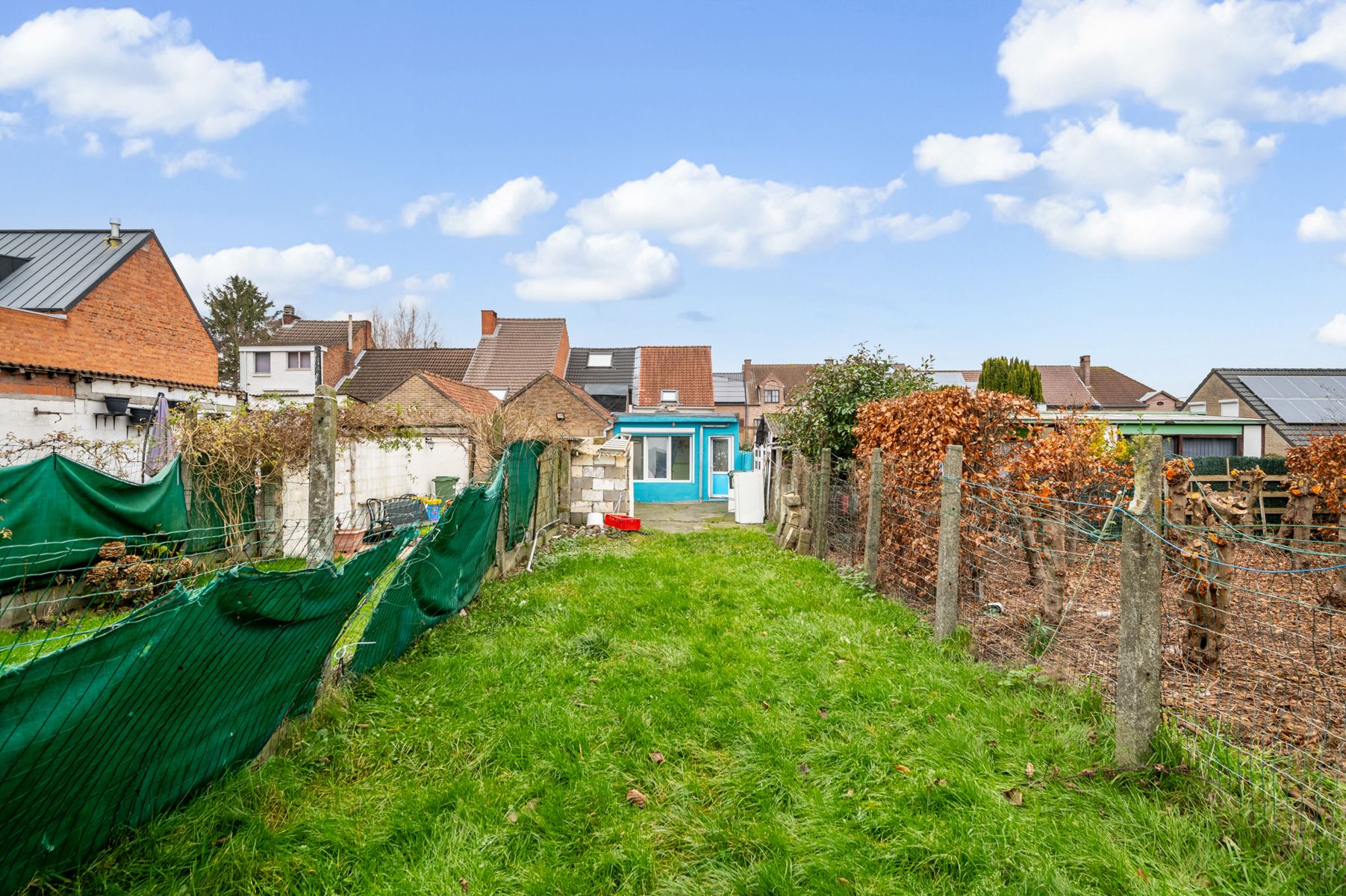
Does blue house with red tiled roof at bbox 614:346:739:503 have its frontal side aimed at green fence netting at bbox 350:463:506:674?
yes

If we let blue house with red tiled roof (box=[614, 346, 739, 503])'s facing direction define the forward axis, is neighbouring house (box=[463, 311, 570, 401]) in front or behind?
behind

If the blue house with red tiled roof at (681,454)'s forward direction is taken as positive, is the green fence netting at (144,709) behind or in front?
in front

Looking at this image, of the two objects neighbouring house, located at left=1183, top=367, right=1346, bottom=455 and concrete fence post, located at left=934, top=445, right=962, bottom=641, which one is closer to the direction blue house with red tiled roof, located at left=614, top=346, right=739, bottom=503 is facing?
the concrete fence post

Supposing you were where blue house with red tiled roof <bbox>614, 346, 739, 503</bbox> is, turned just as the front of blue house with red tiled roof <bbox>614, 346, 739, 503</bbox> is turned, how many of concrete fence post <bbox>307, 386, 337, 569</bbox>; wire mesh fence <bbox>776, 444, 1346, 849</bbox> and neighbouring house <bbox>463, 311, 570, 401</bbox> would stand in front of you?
2

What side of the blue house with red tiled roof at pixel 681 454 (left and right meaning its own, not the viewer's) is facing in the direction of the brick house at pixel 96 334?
right

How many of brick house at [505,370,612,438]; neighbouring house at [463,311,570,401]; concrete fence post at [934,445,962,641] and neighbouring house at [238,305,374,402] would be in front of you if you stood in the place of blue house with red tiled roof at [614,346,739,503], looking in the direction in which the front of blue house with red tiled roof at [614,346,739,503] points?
1

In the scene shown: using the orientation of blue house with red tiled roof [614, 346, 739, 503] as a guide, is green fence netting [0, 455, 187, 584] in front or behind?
in front

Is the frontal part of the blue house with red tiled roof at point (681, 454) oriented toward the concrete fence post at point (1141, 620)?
yes

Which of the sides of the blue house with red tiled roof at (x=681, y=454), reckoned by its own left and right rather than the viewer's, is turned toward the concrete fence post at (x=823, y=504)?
front

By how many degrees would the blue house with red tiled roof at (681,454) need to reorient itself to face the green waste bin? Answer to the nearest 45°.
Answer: approximately 45° to its right

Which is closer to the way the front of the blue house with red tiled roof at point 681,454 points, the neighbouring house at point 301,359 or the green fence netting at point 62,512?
the green fence netting

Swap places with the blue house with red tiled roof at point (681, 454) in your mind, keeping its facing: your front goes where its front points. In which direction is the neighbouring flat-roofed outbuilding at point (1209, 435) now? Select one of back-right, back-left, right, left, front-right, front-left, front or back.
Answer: left

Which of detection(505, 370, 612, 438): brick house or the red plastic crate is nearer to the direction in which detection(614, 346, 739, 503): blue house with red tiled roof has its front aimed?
the red plastic crate

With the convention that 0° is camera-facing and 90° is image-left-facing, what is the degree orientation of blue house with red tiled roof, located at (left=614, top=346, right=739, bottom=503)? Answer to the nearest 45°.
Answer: approximately 0°

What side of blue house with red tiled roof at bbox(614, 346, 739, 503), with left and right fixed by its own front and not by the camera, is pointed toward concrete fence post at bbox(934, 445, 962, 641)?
front
